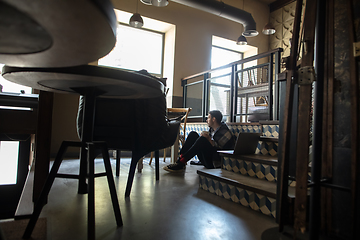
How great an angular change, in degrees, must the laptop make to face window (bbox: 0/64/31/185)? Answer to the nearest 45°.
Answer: approximately 90° to its left

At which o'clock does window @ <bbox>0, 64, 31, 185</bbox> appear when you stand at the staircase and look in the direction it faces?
The window is roughly at 1 o'clock from the staircase.

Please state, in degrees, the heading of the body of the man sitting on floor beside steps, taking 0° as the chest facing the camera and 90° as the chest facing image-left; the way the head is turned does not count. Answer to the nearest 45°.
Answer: approximately 90°

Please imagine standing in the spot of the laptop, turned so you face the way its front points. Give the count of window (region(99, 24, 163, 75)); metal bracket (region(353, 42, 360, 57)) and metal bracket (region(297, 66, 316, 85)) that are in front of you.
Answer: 1

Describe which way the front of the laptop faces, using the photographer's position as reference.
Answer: facing away from the viewer and to the left of the viewer

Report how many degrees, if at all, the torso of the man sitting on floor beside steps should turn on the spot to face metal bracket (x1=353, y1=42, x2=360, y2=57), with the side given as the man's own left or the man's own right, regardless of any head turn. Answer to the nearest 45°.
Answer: approximately 90° to the man's own left

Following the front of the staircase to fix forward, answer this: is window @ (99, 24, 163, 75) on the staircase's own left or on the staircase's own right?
on the staircase's own right

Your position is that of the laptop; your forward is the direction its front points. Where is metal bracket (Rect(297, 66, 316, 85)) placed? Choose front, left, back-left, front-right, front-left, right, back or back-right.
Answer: back-left

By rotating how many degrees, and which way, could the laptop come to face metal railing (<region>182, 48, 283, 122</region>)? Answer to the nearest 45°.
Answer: approximately 45° to its right

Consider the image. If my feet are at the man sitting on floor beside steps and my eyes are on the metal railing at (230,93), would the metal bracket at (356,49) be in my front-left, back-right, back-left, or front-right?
back-right
